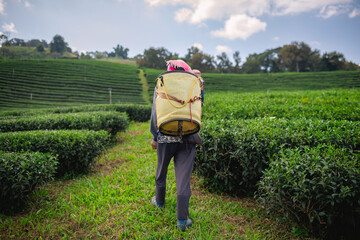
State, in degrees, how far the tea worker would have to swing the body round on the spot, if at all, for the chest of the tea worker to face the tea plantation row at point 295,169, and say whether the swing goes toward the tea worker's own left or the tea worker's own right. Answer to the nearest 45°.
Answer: approximately 90° to the tea worker's own right

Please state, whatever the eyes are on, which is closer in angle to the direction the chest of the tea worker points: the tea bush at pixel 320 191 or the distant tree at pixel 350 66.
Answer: the distant tree

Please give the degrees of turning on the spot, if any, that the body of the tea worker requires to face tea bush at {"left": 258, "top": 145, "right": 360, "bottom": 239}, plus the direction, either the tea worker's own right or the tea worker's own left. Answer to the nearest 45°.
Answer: approximately 90° to the tea worker's own right

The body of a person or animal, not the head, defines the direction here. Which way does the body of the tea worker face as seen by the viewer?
away from the camera
